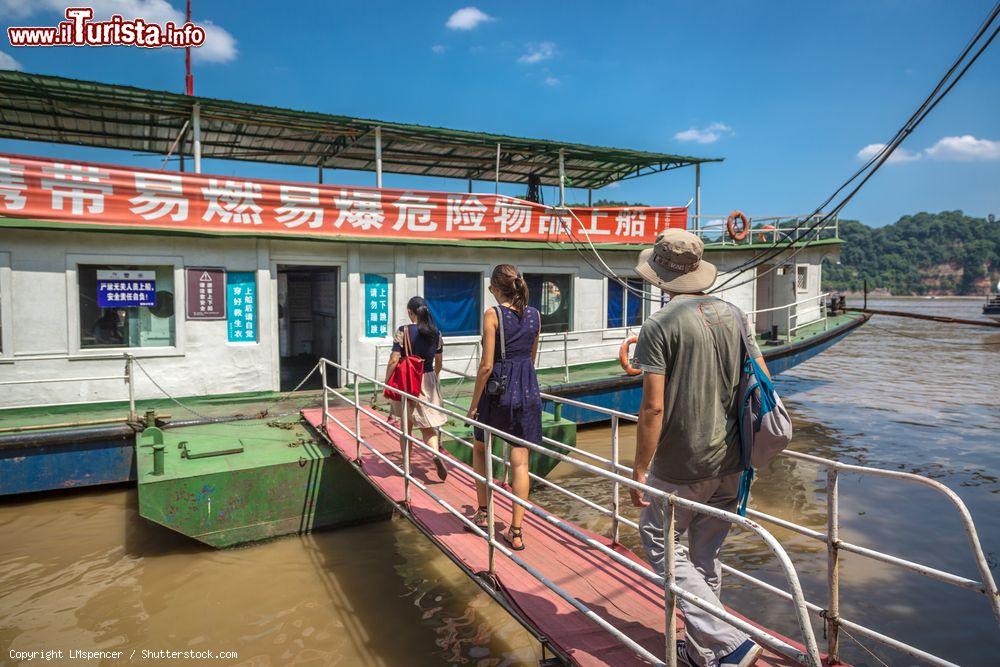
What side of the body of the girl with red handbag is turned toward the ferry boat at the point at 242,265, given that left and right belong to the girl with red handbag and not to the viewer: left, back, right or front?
front

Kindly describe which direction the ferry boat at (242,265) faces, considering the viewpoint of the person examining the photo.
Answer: facing away from the viewer and to the right of the viewer

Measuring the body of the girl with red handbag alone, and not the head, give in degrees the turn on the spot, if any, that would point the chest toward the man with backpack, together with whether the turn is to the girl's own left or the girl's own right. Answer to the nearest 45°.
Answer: approximately 135° to the girl's own left

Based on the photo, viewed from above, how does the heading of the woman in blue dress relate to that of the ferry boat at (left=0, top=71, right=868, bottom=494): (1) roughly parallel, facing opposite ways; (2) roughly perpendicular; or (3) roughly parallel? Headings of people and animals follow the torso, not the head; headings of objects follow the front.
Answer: roughly perpendicular

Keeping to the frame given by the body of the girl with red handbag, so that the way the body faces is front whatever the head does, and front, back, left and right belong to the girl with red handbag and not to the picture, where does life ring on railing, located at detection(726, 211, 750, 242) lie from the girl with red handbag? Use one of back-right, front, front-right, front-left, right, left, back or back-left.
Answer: right

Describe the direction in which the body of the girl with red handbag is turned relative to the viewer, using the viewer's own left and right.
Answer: facing away from the viewer and to the left of the viewer

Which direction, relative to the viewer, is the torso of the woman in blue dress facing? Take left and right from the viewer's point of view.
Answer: facing away from the viewer and to the left of the viewer

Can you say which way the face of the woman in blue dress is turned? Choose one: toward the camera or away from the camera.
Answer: away from the camera

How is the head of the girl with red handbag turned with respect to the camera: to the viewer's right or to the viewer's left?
to the viewer's left

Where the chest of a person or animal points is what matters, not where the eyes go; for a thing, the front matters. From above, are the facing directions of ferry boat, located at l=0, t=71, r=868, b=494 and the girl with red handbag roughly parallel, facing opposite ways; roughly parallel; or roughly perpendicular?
roughly perpendicular

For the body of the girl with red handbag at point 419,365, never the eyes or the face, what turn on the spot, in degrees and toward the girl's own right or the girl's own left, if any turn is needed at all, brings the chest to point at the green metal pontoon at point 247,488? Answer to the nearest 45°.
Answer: approximately 45° to the girl's own left
